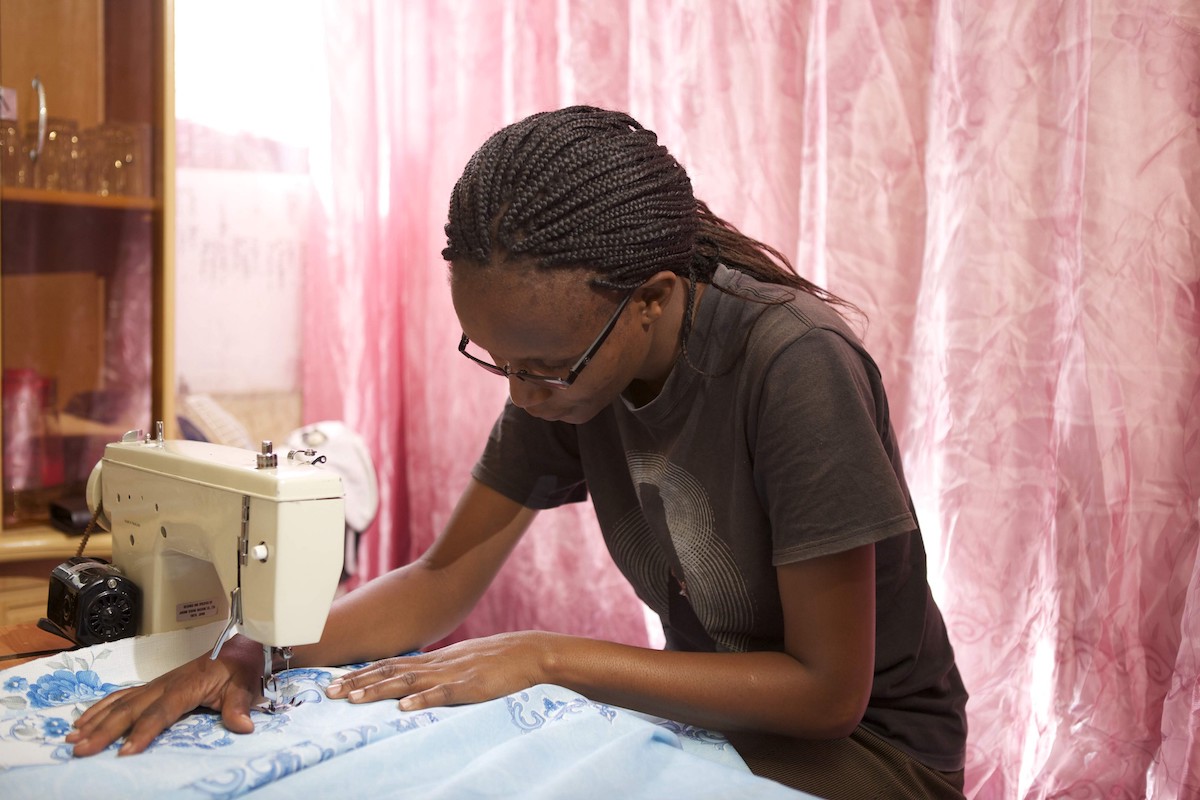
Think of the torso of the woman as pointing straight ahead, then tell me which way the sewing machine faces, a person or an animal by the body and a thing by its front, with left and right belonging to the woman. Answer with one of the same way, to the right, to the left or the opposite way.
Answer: the opposite way

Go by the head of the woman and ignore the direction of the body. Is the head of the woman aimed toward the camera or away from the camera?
toward the camera

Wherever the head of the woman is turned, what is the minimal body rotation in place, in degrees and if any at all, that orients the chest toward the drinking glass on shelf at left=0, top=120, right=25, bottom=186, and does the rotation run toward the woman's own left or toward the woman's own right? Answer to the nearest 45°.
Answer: approximately 90° to the woman's own right

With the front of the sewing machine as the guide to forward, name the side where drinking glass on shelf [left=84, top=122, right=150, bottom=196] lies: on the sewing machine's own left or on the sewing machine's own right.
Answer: on the sewing machine's own left

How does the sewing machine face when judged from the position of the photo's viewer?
facing away from the viewer and to the right of the viewer

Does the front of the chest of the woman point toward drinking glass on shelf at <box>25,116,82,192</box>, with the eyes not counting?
no

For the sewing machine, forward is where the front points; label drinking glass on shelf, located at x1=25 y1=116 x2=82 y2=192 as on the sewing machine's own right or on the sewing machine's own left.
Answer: on the sewing machine's own left

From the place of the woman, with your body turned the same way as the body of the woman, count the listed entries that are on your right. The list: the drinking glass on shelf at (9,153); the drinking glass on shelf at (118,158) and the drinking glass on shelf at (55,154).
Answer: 3

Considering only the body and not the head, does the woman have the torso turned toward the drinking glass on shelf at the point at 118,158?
no

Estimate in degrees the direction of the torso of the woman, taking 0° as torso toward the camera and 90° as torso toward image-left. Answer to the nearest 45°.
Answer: approximately 45°
